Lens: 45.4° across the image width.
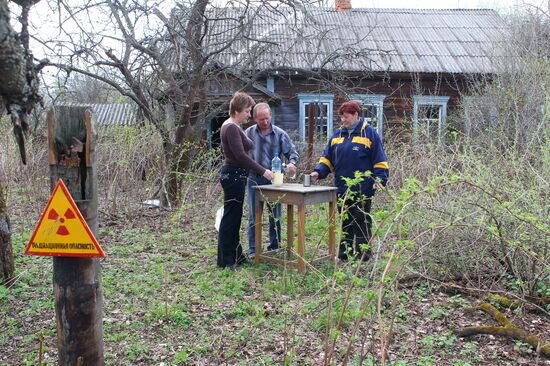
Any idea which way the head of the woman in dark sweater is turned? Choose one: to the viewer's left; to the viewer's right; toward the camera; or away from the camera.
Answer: to the viewer's right

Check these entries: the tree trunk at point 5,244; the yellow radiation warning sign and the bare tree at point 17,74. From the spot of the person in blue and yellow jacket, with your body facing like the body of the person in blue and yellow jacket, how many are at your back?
0

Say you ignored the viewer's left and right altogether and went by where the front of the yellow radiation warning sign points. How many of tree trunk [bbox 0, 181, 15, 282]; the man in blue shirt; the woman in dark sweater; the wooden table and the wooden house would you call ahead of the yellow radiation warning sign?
0

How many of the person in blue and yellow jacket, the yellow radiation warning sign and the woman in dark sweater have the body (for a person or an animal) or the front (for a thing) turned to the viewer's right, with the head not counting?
1

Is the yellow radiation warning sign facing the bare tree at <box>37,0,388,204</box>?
no

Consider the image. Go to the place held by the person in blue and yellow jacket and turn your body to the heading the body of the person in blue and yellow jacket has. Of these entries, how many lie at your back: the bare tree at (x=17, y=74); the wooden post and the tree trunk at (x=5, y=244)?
0

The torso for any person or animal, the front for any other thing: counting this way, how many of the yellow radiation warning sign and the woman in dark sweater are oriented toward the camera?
1

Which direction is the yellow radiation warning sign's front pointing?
toward the camera

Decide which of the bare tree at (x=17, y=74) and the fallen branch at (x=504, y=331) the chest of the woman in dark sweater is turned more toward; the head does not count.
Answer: the fallen branch

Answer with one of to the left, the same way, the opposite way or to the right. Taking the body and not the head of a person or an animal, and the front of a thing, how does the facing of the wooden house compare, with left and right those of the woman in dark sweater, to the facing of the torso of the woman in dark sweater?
to the right

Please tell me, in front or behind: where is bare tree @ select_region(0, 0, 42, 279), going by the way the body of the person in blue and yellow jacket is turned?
in front

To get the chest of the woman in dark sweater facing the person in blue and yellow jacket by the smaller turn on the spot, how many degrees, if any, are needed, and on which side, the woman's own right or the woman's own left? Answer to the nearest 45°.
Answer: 0° — they already face them

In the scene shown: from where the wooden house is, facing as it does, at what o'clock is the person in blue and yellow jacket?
The person in blue and yellow jacket is roughly at 12 o'clock from the wooden house.

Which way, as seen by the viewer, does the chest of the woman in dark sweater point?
to the viewer's right

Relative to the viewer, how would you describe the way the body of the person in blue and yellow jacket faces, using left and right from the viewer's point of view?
facing the viewer and to the left of the viewer

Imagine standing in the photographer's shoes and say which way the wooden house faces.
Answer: facing the viewer

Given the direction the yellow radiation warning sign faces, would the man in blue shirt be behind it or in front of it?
behind
